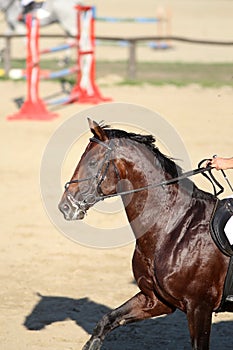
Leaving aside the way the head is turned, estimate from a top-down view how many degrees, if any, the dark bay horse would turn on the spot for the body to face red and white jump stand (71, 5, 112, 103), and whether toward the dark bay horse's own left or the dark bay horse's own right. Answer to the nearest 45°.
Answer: approximately 90° to the dark bay horse's own right

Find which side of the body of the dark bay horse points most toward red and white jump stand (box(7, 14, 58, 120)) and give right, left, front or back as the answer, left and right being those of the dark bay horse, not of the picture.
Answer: right

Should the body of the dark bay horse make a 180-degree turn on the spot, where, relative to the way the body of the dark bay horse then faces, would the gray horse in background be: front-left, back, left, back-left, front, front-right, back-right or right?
left

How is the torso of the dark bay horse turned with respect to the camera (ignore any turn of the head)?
to the viewer's left

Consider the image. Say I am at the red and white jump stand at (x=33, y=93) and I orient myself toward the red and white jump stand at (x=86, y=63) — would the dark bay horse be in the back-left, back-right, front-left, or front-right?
back-right
